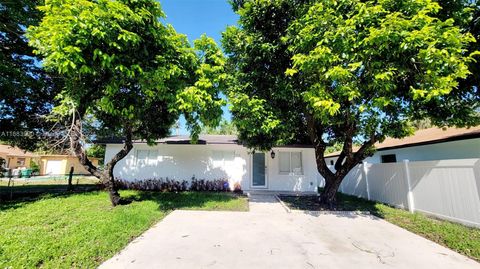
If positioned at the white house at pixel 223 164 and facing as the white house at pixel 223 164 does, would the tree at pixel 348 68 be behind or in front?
in front

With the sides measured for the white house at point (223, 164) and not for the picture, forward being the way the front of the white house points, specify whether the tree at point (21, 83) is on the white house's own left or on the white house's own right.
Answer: on the white house's own right

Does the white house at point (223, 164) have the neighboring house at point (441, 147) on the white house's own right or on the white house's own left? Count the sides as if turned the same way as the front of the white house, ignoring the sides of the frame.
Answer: on the white house's own left

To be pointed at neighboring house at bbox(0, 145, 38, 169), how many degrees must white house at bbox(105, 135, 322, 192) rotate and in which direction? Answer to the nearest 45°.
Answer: approximately 135° to its right

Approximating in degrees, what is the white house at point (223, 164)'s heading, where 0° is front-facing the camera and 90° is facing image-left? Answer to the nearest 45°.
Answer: approximately 0°

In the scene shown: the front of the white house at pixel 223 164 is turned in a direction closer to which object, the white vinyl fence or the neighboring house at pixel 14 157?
the white vinyl fence

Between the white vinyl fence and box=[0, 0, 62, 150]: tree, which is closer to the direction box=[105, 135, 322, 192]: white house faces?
the white vinyl fence

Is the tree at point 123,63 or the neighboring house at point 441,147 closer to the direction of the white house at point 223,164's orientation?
the tree

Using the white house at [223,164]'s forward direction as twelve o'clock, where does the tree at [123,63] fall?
The tree is roughly at 1 o'clock from the white house.

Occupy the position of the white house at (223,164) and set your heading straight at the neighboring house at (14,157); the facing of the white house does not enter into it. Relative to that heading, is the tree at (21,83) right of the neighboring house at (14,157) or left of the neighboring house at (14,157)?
left

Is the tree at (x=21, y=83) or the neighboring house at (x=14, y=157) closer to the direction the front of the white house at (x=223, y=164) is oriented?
the tree
